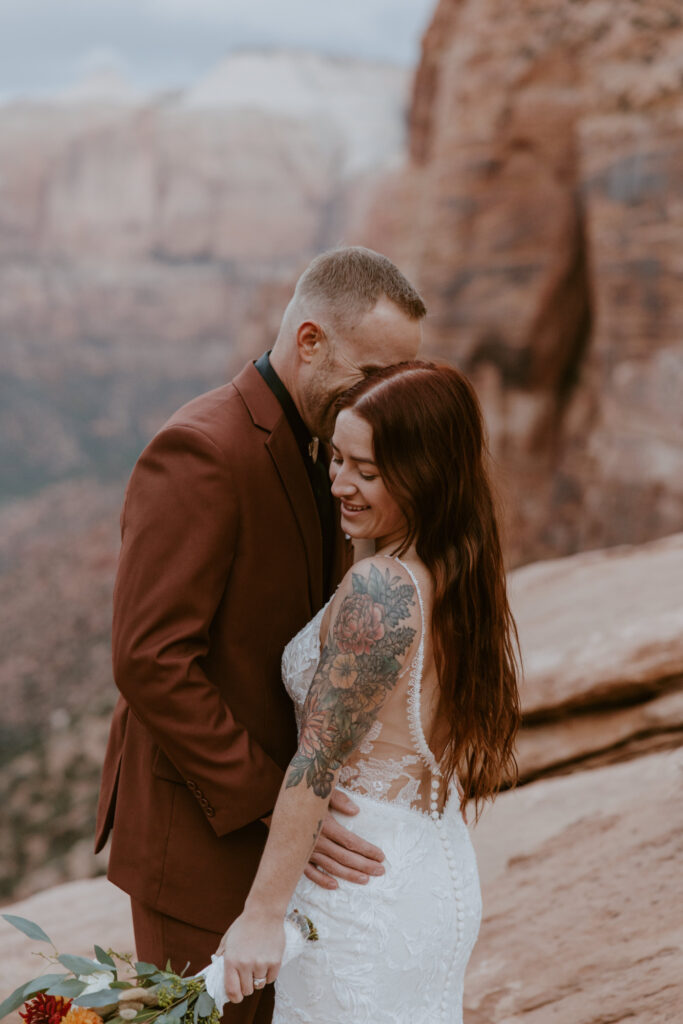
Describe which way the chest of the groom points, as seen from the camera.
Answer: to the viewer's right

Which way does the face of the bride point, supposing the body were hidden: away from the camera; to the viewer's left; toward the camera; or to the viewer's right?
to the viewer's left
